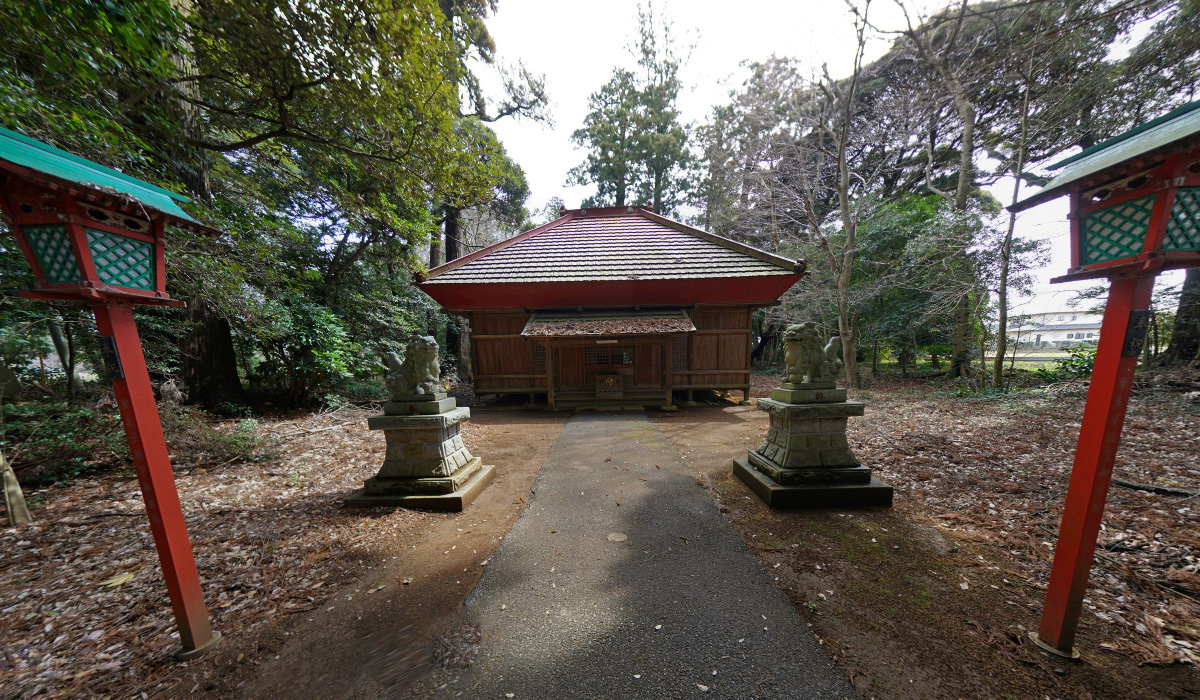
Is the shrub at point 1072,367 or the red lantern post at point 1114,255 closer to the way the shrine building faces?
the red lantern post

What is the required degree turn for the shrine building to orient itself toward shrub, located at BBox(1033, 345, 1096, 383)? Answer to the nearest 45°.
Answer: approximately 90° to its left

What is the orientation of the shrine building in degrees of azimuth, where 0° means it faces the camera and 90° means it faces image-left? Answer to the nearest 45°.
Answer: approximately 0°

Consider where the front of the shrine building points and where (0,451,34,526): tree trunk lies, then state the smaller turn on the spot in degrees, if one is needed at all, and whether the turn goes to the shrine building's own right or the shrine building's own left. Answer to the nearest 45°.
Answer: approximately 45° to the shrine building's own right
